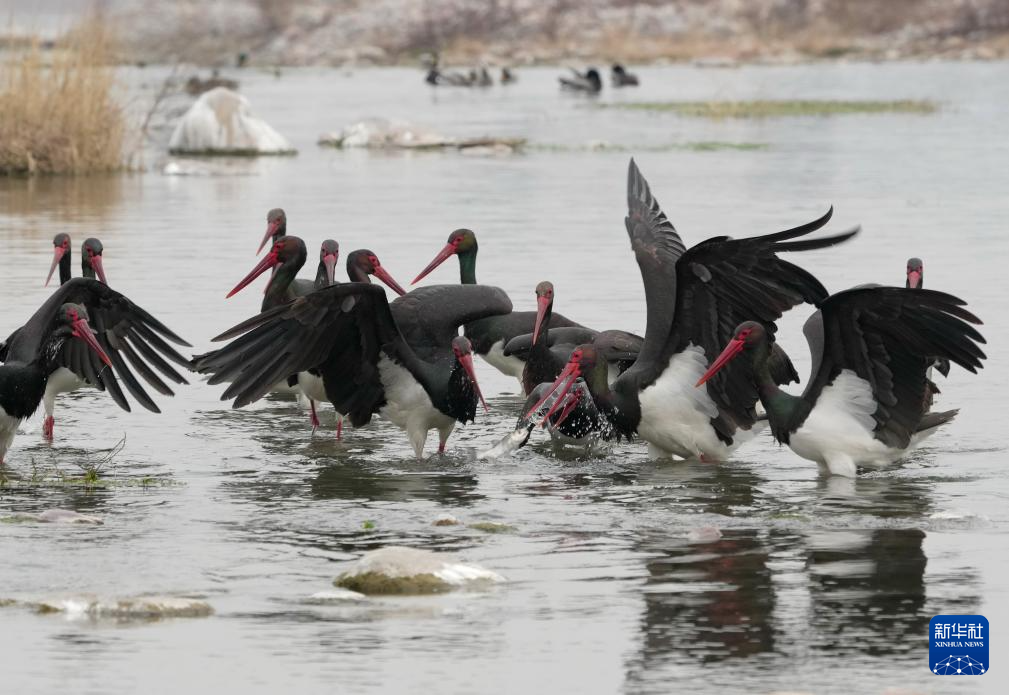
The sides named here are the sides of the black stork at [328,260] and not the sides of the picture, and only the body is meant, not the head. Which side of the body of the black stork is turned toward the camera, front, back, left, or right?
front

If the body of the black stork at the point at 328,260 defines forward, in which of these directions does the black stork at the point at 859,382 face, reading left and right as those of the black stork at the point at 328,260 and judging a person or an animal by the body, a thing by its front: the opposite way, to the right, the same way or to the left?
to the right

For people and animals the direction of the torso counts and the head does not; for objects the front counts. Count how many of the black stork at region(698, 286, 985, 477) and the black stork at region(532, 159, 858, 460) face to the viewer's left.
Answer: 2

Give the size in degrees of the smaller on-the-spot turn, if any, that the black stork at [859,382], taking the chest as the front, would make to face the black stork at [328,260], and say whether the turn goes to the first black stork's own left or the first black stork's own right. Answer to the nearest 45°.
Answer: approximately 45° to the first black stork's own right

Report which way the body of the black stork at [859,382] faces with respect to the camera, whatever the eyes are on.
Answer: to the viewer's left

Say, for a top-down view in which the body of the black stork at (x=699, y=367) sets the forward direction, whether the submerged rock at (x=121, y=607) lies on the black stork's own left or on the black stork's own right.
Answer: on the black stork's own left

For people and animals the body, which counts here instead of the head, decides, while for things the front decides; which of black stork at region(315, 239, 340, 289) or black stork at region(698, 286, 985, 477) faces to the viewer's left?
black stork at region(698, 286, 985, 477)

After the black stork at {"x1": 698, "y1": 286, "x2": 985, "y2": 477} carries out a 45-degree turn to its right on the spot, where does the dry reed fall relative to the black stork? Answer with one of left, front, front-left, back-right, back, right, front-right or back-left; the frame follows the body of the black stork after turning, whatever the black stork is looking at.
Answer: front

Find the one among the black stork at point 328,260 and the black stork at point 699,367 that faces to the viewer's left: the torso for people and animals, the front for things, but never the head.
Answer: the black stork at point 699,367

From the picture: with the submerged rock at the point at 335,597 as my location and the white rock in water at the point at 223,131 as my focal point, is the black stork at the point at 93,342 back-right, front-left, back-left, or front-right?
front-left

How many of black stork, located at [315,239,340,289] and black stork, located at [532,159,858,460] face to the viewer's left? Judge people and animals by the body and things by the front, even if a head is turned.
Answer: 1

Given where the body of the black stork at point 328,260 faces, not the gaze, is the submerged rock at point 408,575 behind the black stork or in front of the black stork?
in front

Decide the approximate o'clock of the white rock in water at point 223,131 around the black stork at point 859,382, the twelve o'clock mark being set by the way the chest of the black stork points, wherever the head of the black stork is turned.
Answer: The white rock in water is roughly at 2 o'clock from the black stork.

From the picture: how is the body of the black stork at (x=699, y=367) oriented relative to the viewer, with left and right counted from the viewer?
facing to the left of the viewer

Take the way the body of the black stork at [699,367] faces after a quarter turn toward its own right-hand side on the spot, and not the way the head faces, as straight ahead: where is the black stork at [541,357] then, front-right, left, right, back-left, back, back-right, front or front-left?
front-left

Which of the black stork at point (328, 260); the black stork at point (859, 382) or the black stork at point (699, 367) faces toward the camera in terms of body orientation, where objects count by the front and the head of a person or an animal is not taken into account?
the black stork at point (328, 260)

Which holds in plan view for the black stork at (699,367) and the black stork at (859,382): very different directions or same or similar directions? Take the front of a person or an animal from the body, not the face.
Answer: same or similar directions

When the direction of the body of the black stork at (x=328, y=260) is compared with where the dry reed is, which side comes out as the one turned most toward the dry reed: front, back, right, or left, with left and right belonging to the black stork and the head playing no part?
back
